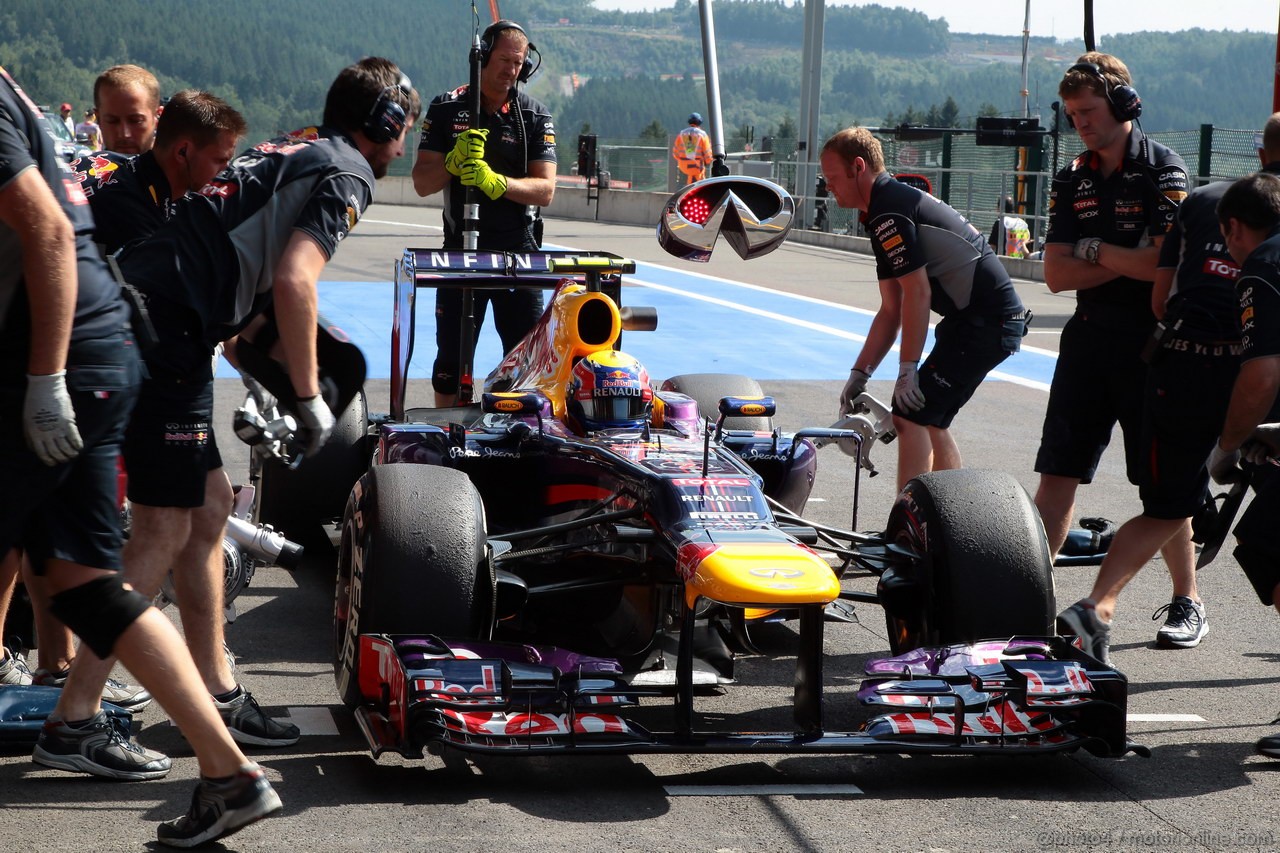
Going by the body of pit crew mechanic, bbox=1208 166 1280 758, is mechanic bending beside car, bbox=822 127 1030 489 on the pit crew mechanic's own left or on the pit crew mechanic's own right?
on the pit crew mechanic's own right

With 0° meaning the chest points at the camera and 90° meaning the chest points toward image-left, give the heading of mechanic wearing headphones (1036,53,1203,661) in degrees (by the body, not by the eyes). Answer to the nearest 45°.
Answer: approximately 45°

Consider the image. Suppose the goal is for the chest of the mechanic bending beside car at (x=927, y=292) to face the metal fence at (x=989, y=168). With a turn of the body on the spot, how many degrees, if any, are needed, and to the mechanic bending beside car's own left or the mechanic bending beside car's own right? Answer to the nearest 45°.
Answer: approximately 90° to the mechanic bending beside car's own right

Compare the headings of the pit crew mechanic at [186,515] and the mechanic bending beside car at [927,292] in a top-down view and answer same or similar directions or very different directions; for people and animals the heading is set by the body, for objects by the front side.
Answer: very different directions

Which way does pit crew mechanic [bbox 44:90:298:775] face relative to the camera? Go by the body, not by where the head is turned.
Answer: to the viewer's right

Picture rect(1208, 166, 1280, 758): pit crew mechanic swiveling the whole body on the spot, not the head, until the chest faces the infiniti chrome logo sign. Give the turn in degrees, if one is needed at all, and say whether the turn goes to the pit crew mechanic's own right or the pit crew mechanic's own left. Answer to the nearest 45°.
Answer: approximately 45° to the pit crew mechanic's own right

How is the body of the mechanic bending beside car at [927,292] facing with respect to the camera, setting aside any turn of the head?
to the viewer's left

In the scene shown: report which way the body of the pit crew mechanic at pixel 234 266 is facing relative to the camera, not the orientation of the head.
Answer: to the viewer's right

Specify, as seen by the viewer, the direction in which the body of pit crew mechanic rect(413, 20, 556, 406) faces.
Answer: toward the camera

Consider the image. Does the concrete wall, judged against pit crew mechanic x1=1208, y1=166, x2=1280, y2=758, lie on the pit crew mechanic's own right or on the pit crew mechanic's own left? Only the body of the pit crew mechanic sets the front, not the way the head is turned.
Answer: on the pit crew mechanic's own right

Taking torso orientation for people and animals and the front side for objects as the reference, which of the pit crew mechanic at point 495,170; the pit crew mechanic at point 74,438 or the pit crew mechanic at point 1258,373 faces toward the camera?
the pit crew mechanic at point 495,170

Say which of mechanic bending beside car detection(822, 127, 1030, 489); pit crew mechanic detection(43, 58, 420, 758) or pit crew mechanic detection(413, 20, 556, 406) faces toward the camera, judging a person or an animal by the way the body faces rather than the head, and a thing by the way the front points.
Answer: pit crew mechanic detection(413, 20, 556, 406)

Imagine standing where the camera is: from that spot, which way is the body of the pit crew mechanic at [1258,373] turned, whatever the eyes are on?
to the viewer's left
